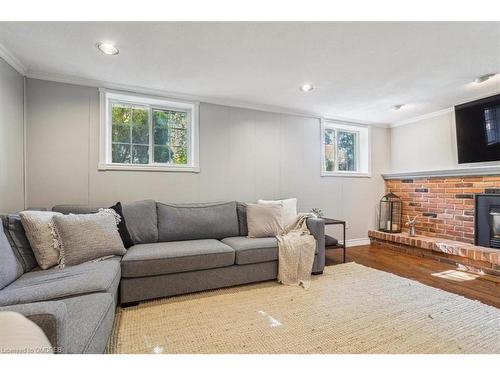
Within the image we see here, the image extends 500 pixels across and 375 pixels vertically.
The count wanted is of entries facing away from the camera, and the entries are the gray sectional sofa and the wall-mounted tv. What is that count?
0

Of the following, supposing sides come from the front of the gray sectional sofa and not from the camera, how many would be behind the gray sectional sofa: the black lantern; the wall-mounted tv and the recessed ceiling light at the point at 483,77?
0

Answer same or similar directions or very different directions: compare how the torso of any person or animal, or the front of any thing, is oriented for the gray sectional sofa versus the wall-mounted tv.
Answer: very different directions

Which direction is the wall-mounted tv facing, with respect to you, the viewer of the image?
facing the viewer and to the left of the viewer

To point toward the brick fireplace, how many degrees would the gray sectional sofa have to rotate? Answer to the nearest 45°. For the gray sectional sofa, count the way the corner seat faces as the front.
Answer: approximately 45° to its left

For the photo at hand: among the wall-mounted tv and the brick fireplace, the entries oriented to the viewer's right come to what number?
0

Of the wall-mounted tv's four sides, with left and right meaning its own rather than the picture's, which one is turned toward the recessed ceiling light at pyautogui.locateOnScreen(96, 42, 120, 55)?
front

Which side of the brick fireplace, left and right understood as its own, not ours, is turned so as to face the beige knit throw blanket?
front

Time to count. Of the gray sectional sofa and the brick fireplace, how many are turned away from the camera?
0

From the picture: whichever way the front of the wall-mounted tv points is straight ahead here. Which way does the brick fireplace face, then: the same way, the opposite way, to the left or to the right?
the same way

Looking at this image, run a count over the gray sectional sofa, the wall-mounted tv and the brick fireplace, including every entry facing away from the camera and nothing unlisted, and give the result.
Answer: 0

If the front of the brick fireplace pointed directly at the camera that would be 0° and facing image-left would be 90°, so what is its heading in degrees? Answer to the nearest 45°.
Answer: approximately 45°

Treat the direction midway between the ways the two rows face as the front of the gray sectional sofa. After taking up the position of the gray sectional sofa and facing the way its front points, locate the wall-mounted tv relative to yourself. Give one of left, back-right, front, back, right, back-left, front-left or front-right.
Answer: front-left
